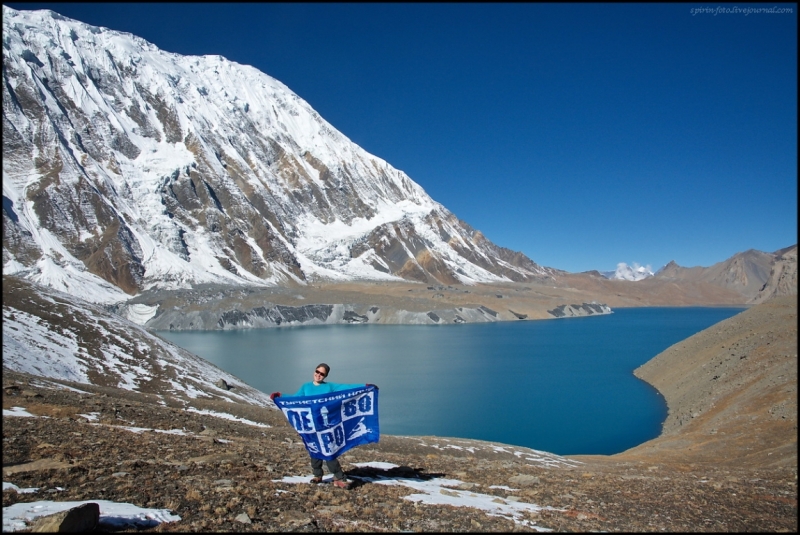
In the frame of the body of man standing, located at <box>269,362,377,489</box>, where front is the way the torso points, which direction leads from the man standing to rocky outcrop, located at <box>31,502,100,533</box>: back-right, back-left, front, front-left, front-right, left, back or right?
front-right

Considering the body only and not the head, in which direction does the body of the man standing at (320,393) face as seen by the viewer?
toward the camera
